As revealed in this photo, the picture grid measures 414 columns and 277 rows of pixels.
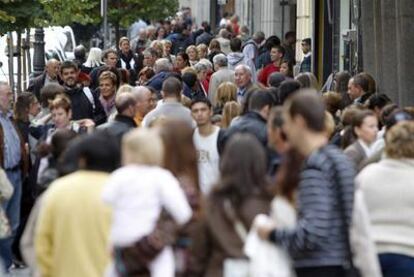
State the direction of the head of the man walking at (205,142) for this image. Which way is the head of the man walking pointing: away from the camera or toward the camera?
toward the camera

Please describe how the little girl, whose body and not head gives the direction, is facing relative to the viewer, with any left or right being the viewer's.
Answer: facing away from the viewer

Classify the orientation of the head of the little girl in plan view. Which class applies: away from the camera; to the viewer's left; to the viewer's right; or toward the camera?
away from the camera

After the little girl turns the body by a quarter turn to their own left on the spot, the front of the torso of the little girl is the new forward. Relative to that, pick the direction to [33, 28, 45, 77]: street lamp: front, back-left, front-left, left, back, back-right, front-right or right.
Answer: right

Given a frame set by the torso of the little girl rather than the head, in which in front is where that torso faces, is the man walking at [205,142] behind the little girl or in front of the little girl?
in front
